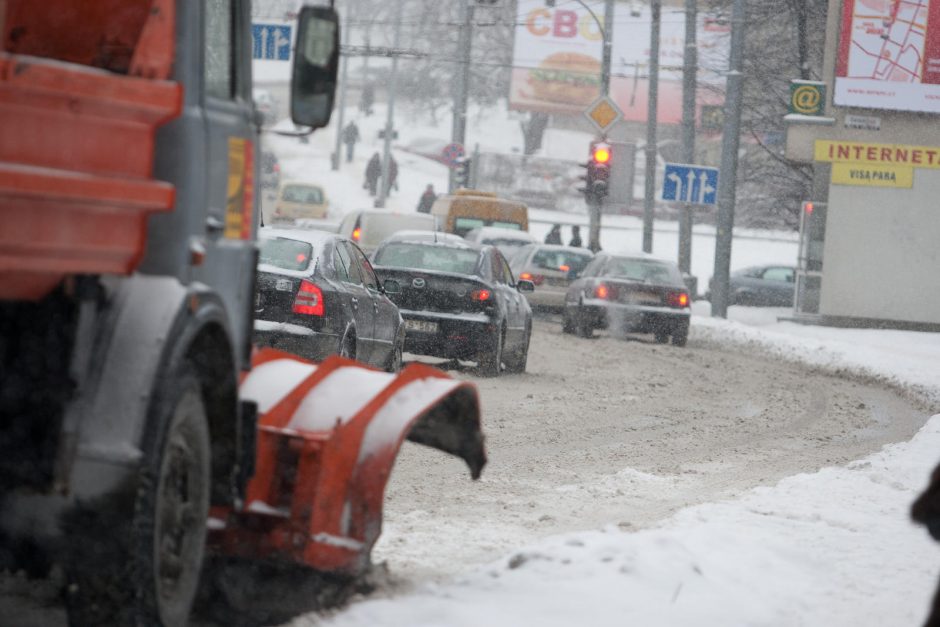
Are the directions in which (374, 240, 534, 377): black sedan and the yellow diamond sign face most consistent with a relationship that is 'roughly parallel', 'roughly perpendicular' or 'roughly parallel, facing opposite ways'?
roughly parallel, facing opposite ways

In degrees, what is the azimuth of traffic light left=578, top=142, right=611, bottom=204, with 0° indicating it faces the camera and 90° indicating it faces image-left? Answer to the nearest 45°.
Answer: approximately 0°

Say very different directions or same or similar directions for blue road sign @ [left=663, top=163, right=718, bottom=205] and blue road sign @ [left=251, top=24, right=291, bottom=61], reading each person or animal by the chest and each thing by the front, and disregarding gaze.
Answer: same or similar directions

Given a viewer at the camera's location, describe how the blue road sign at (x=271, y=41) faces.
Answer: facing the viewer

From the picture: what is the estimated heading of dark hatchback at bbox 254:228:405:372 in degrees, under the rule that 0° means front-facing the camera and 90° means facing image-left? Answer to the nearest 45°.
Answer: approximately 225°

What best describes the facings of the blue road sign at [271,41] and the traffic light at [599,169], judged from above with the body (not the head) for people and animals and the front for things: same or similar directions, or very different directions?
same or similar directions

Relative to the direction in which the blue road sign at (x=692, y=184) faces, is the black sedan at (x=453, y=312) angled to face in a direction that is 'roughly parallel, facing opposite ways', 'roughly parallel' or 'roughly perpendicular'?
roughly parallel, facing opposite ways

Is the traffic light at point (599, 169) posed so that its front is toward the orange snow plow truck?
yes

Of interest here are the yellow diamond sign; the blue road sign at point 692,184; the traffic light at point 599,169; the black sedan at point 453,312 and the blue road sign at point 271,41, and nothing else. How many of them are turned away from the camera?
1

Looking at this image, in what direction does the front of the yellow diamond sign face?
toward the camera

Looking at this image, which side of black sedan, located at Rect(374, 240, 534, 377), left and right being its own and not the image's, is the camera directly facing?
back

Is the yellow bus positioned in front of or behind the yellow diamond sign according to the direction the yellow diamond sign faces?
behind
